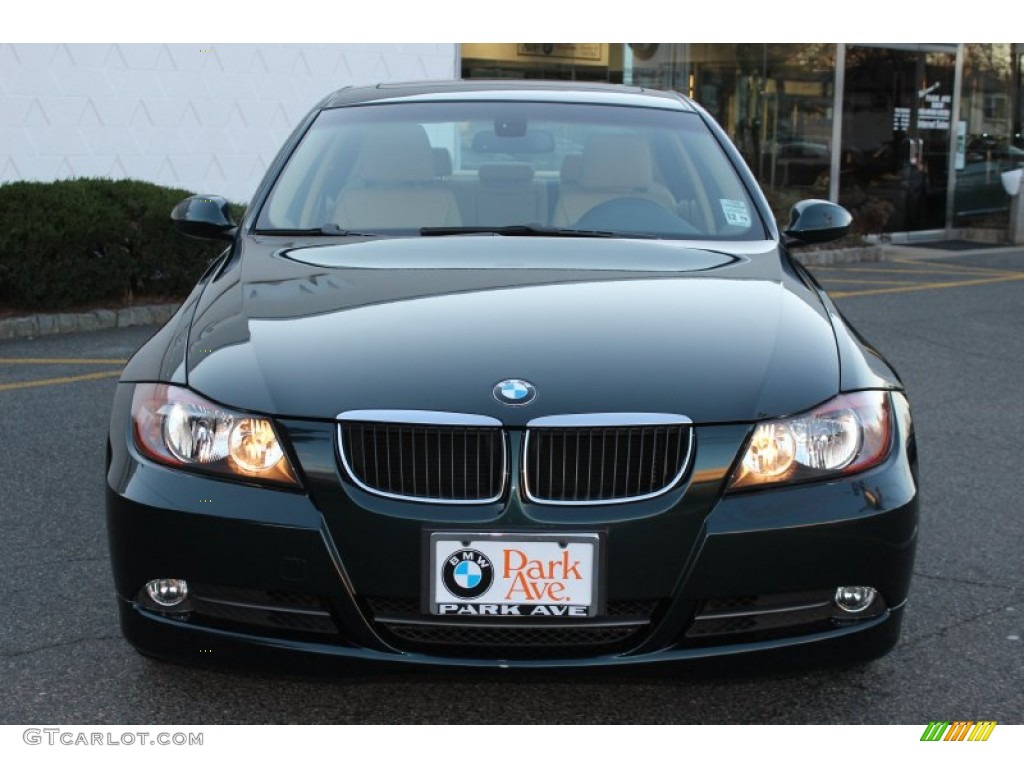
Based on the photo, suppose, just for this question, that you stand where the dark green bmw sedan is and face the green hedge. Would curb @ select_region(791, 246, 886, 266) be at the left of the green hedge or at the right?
right

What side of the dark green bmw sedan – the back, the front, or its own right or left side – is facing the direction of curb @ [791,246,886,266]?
back

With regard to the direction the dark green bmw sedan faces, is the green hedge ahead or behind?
behind

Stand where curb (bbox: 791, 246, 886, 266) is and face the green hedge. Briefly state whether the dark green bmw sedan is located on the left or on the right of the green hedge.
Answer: left

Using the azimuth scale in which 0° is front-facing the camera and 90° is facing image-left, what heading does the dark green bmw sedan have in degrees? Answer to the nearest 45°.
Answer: approximately 0°
